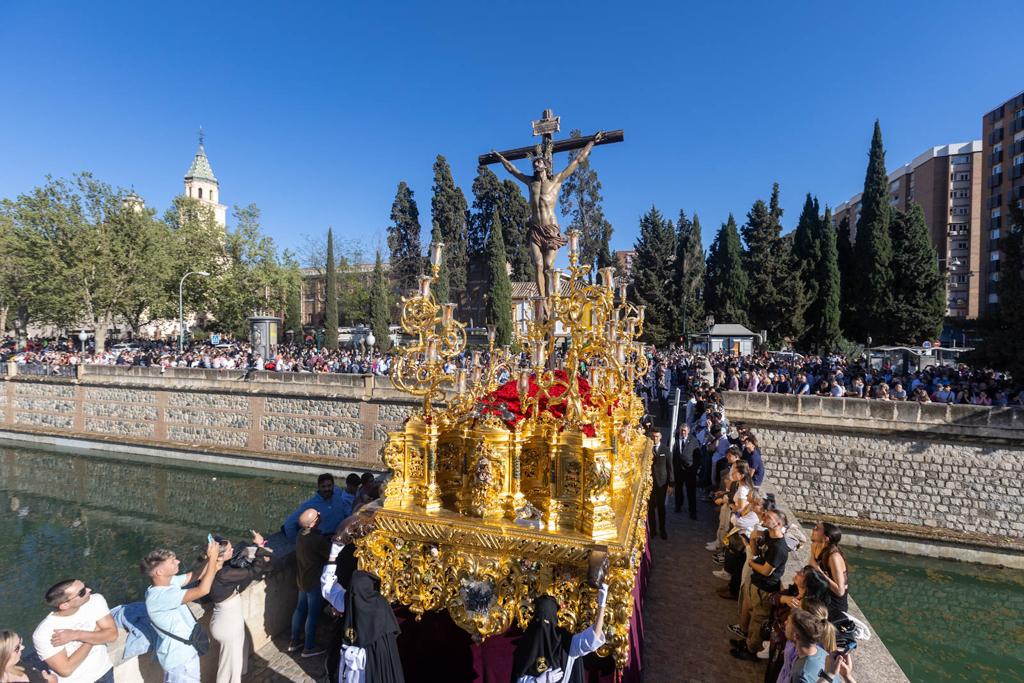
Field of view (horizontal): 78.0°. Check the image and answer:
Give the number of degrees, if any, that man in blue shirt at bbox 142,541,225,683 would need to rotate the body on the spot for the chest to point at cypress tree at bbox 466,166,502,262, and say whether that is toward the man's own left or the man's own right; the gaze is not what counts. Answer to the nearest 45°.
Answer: approximately 45° to the man's own left

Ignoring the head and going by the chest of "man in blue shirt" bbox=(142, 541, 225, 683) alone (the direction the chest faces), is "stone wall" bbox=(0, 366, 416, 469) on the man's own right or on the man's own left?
on the man's own left

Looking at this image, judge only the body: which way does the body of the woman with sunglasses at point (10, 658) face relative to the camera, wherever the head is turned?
to the viewer's right

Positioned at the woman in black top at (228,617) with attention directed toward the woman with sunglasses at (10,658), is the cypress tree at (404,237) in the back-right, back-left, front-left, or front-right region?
back-right

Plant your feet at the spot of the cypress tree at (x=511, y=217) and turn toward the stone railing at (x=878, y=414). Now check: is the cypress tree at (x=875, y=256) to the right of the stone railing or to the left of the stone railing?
left

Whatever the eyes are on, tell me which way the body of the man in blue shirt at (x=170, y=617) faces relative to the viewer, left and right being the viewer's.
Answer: facing to the right of the viewer

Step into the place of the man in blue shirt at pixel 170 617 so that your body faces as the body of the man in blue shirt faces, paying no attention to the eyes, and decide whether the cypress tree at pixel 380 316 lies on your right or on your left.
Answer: on your left

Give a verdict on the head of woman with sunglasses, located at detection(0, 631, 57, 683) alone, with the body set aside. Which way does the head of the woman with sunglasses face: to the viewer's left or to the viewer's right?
to the viewer's right
